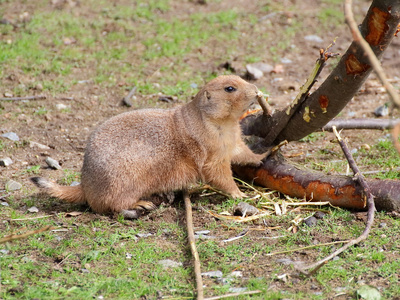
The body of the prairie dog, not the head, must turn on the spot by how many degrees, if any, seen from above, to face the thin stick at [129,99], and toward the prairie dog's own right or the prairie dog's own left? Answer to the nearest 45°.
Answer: approximately 90° to the prairie dog's own left

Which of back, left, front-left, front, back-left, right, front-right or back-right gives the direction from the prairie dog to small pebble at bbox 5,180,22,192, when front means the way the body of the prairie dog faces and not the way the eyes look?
back

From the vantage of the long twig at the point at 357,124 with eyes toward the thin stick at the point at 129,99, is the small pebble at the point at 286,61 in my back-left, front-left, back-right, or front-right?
front-right

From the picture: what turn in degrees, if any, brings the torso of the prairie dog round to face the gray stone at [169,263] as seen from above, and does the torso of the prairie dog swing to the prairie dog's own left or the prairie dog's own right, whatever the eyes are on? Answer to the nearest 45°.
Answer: approximately 90° to the prairie dog's own right

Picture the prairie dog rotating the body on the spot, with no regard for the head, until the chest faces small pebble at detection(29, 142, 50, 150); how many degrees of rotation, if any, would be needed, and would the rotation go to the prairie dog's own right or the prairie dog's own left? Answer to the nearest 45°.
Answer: approximately 135° to the prairie dog's own left

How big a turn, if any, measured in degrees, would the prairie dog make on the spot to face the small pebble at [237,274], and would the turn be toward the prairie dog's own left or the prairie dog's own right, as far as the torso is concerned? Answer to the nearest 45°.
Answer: approximately 45° to the prairie dog's own right

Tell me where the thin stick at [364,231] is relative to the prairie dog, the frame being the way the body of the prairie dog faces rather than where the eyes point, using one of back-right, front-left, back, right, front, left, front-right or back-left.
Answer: front-right

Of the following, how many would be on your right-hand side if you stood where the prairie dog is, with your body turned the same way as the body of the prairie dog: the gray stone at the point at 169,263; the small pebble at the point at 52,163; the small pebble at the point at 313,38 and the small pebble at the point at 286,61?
1

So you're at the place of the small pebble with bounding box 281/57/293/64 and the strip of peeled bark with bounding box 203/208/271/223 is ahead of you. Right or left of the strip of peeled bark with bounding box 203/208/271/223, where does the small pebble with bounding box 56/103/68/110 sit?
right

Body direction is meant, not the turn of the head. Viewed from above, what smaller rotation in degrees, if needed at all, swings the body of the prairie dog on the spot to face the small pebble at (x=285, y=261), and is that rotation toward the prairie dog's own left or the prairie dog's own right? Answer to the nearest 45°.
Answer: approximately 45° to the prairie dog's own right

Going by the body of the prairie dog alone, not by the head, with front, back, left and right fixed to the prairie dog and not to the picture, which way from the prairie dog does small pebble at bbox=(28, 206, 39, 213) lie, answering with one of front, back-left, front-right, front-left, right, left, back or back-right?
back

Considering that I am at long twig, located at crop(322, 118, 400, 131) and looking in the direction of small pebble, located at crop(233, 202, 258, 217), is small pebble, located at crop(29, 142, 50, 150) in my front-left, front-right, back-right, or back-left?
front-right

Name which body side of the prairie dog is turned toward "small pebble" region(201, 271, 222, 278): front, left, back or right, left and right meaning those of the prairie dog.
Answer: right

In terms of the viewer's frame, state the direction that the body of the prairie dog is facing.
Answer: to the viewer's right

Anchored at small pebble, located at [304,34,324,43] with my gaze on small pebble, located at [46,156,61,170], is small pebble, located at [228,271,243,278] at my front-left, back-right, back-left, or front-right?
front-left
